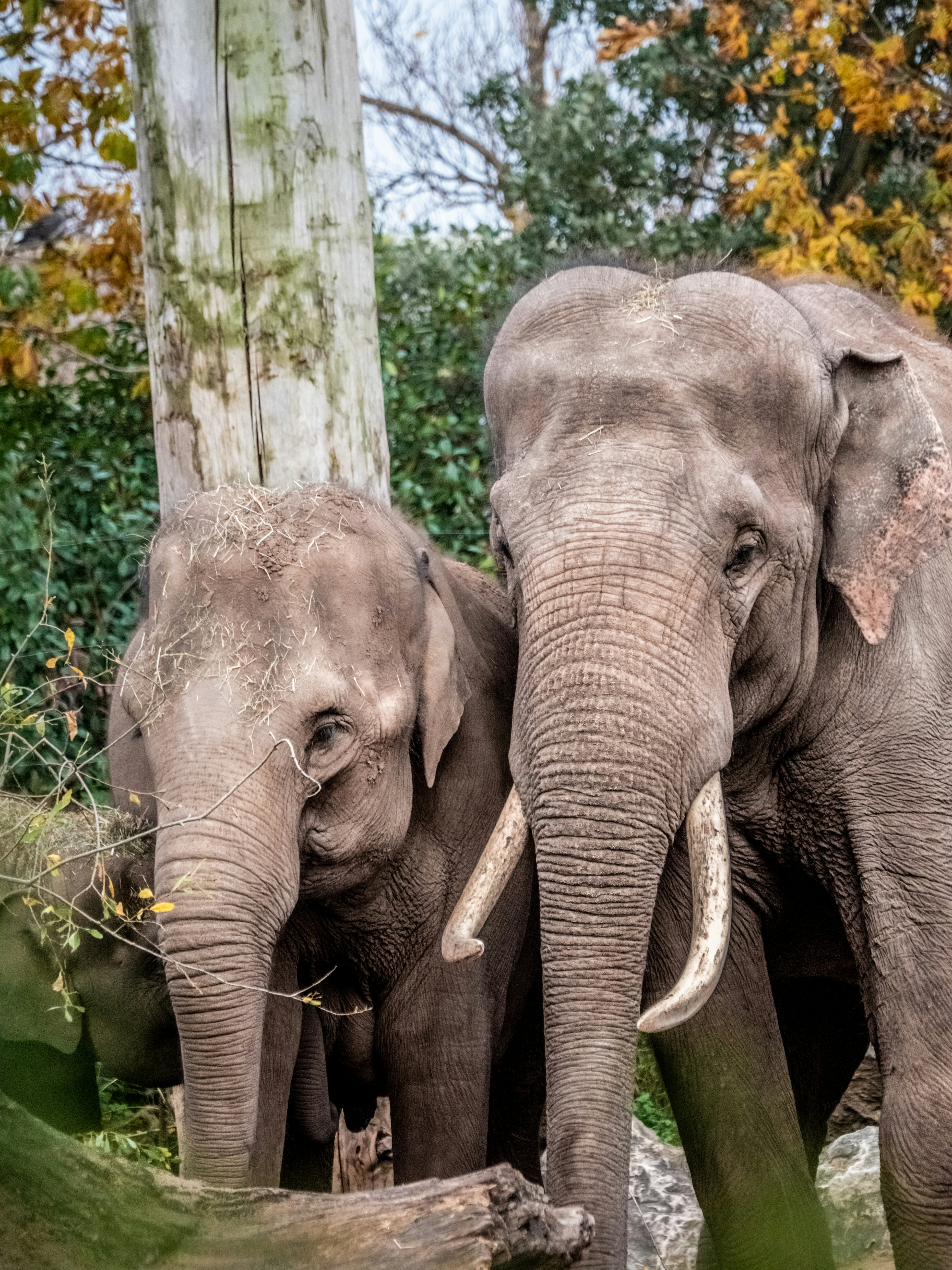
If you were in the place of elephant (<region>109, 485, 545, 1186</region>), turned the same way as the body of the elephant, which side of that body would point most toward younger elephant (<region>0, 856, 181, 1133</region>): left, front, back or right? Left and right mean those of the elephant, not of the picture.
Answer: right

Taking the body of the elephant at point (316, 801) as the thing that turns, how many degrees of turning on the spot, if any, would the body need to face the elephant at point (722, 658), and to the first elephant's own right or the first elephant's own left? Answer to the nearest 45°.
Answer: approximately 90° to the first elephant's own left

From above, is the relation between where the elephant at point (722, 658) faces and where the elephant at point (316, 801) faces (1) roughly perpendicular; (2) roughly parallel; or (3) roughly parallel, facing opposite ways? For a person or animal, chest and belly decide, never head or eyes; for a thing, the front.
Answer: roughly parallel

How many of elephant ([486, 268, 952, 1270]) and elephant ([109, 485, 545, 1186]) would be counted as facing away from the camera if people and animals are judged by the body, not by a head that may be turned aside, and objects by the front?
0

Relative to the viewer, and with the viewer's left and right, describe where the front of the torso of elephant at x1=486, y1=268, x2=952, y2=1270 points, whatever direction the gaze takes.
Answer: facing the viewer and to the left of the viewer

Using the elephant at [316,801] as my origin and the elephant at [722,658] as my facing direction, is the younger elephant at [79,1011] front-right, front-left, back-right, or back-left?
back-left

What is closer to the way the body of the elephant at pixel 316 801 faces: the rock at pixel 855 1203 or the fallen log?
the fallen log
